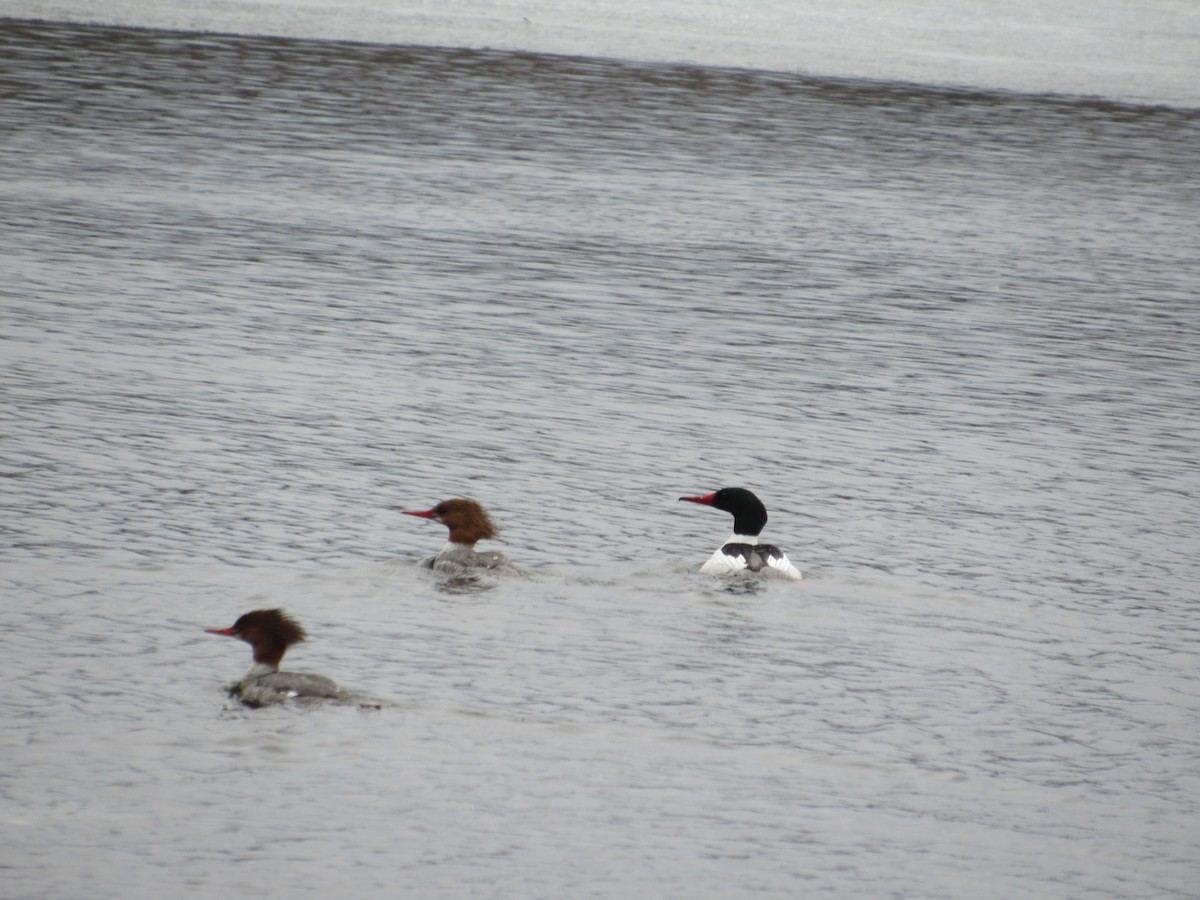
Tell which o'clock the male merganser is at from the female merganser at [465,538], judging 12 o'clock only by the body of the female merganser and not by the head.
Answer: The male merganser is roughly at 6 o'clock from the female merganser.

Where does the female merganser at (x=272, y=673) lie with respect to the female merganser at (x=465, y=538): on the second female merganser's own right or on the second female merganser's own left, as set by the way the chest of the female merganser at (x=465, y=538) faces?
on the second female merganser's own left

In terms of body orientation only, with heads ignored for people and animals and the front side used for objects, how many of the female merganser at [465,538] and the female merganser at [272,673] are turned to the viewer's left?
2

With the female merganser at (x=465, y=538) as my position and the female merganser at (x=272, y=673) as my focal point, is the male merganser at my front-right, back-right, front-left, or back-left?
back-left

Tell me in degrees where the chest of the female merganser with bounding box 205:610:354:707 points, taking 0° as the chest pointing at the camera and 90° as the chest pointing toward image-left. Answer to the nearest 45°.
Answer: approximately 90°

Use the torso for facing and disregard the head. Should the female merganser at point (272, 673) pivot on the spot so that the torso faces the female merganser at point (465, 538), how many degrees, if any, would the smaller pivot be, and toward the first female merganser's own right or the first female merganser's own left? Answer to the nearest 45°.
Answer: approximately 135° to the first female merganser's own right

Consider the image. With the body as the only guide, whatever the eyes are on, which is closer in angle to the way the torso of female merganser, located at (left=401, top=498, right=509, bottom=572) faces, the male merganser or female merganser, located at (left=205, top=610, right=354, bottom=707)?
the female merganser

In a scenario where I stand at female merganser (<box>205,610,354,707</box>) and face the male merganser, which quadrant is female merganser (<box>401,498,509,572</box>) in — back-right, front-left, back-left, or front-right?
front-left

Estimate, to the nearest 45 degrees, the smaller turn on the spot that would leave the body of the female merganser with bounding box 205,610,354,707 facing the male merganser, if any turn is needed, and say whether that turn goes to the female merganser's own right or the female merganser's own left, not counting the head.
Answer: approximately 135° to the female merganser's own right

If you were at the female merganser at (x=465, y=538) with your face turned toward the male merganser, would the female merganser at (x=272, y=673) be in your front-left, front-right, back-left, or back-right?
back-right

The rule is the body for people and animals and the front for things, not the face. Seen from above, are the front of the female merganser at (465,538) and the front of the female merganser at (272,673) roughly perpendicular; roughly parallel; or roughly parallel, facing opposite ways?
roughly parallel

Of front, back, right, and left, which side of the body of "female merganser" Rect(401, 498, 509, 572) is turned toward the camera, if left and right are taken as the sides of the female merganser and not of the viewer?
left

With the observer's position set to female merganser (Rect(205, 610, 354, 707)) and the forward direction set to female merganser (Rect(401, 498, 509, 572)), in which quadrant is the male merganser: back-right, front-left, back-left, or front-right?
front-right

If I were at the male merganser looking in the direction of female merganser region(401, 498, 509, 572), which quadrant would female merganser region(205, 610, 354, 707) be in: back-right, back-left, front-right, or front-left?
front-left
